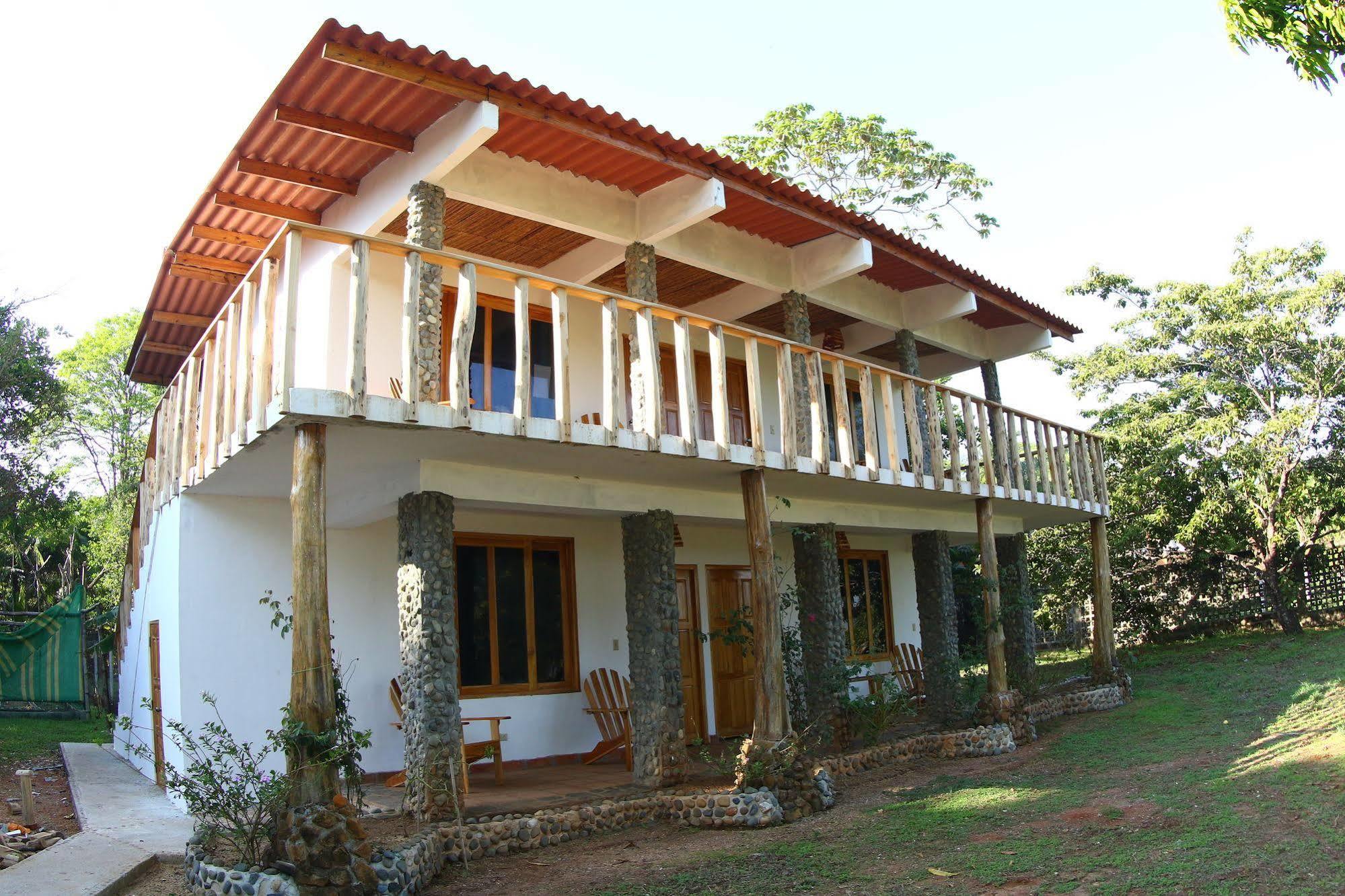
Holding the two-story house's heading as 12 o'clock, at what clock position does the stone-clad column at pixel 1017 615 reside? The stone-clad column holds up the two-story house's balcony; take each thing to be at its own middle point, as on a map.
The stone-clad column is roughly at 9 o'clock from the two-story house.

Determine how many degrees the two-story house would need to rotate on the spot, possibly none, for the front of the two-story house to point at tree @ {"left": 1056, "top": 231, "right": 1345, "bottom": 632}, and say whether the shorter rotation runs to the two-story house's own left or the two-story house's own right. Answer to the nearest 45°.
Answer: approximately 90° to the two-story house's own left

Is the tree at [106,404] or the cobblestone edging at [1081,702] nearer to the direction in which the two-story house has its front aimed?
the cobblestone edging

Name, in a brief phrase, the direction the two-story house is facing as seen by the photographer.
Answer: facing the viewer and to the right of the viewer

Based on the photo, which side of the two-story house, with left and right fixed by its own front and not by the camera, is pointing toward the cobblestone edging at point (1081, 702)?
left

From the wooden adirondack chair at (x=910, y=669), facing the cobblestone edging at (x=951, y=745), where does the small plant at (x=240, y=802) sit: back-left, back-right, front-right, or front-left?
front-right
